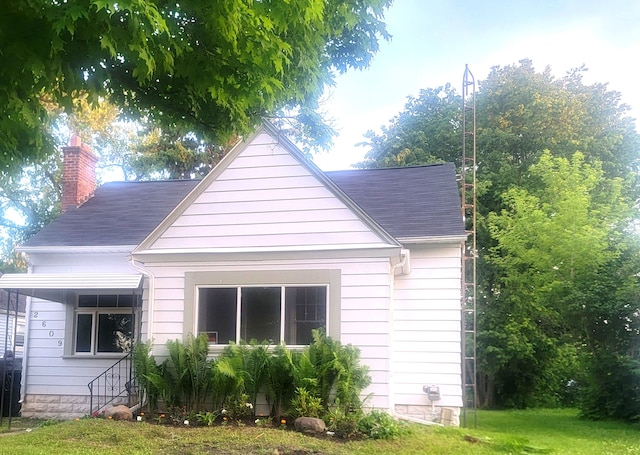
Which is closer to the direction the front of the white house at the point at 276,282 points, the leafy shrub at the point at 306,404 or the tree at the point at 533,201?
the leafy shrub

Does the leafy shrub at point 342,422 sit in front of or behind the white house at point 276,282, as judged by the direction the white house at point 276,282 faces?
in front

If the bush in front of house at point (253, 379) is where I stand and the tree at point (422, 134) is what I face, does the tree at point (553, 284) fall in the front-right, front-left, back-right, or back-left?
front-right

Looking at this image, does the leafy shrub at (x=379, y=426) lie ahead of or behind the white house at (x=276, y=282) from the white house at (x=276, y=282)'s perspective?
ahead

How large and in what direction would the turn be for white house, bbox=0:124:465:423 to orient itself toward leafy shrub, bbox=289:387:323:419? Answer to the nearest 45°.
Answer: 0° — it already faces it

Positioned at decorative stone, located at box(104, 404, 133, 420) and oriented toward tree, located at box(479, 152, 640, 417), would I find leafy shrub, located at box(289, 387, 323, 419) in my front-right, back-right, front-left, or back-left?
front-right

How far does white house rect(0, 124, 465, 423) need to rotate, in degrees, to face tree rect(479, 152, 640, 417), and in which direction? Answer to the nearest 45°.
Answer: approximately 135° to its left

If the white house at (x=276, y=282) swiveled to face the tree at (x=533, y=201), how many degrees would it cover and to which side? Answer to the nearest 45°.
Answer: approximately 135° to its left

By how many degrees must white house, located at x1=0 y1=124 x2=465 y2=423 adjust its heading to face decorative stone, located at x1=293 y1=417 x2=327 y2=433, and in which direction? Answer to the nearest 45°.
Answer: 0° — it already faces it

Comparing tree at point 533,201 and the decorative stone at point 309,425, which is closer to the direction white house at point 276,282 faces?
the decorative stone

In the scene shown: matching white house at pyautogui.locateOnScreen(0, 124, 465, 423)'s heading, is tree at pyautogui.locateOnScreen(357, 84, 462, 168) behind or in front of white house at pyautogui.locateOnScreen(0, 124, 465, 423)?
behind

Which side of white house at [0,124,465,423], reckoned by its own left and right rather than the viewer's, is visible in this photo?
front
